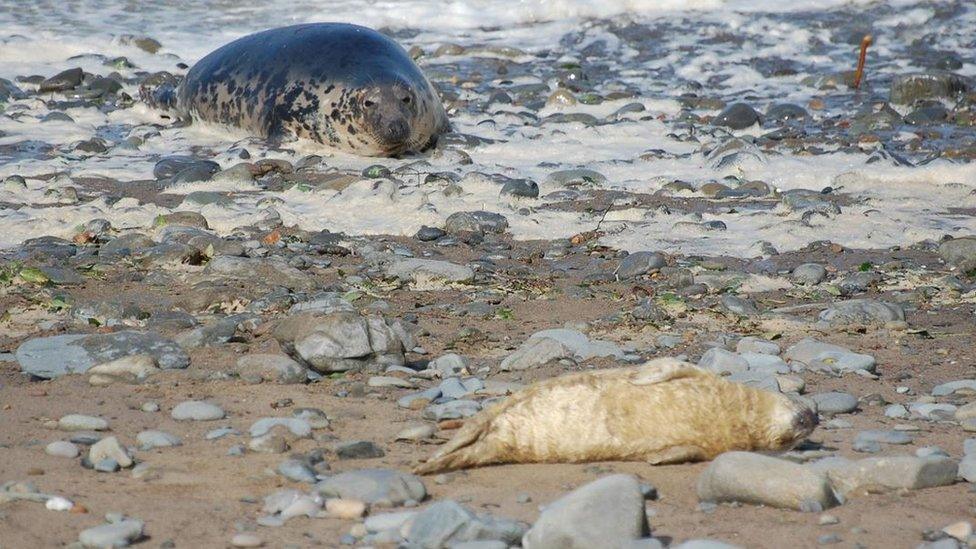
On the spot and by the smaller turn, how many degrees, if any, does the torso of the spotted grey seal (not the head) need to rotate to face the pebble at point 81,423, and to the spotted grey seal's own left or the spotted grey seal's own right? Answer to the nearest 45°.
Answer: approximately 45° to the spotted grey seal's own right

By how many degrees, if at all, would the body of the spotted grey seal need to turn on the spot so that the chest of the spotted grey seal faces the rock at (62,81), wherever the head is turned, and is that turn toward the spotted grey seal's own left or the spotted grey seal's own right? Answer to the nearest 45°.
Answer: approximately 180°

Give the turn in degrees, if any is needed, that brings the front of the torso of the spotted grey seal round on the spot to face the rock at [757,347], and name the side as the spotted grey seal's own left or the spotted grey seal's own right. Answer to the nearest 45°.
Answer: approximately 45° to the spotted grey seal's own right

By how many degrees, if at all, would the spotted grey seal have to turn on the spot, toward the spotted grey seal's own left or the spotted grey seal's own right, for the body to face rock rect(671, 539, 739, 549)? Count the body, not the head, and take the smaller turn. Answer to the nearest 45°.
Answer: approximately 45° to the spotted grey seal's own right

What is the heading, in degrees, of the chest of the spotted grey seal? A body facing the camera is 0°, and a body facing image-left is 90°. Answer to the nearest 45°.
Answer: approximately 315°

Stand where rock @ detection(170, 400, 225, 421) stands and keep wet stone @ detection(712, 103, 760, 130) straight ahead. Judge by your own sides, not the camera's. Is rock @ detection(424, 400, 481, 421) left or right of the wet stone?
right

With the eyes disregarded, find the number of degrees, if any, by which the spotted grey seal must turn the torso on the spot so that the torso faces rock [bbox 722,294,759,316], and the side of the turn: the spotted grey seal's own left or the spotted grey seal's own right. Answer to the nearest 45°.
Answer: approximately 45° to the spotted grey seal's own right
